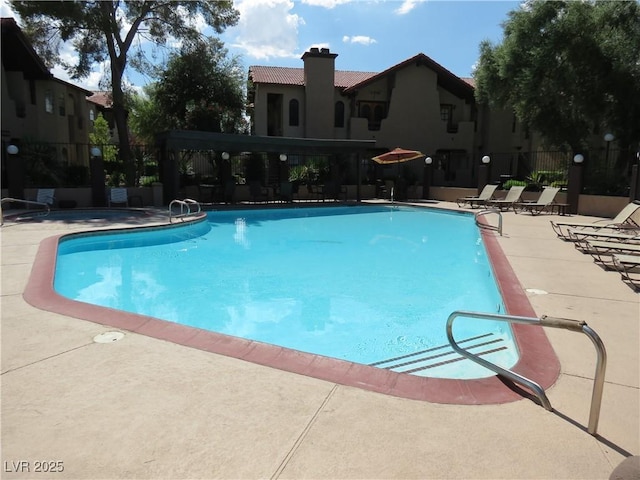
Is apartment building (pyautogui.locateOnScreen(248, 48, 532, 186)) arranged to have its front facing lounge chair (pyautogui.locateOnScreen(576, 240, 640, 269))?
yes

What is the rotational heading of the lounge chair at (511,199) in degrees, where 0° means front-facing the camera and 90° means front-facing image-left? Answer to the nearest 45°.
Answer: approximately 45°

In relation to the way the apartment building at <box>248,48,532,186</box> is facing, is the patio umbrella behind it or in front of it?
in front

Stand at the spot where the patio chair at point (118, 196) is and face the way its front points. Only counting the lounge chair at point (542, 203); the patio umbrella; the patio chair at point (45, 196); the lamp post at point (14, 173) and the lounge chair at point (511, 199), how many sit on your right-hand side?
2

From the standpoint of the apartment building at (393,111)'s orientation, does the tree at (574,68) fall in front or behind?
in front
